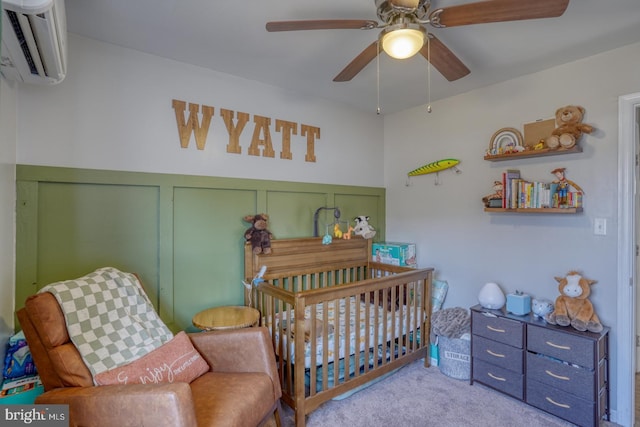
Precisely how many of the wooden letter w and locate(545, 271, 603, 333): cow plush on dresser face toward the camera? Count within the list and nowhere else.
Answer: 2

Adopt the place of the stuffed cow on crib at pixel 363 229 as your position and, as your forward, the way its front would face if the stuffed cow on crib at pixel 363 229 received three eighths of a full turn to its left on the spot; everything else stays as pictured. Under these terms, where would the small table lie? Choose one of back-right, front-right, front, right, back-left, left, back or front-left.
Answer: back-left

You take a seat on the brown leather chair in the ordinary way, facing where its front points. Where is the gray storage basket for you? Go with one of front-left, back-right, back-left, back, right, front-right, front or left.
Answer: front-left

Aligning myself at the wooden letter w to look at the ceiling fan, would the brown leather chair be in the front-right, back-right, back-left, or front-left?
front-right

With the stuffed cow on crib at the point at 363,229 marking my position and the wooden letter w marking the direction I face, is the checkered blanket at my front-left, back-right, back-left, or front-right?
front-left

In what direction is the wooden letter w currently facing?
toward the camera

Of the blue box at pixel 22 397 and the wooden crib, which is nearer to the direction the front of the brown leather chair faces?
the wooden crib

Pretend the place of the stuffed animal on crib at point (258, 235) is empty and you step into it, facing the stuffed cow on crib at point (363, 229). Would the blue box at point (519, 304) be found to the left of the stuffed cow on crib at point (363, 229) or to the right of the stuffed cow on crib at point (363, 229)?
right

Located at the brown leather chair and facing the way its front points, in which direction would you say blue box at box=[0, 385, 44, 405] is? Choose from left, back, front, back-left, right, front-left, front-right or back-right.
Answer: back

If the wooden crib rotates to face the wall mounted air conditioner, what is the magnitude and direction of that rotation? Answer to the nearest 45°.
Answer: approximately 90° to its right

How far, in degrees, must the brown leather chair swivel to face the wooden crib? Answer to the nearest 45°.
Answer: approximately 90° to its left

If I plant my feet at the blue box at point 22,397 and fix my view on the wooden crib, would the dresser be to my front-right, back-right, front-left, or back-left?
front-right

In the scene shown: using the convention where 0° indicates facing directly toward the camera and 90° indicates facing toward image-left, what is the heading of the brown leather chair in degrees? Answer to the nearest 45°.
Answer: approximately 315°

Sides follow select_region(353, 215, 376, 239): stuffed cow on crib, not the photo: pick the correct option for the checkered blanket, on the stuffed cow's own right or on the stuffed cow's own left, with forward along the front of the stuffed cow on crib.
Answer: on the stuffed cow's own right

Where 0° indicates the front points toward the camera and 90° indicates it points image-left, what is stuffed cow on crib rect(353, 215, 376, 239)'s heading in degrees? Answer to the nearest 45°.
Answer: approximately 315°

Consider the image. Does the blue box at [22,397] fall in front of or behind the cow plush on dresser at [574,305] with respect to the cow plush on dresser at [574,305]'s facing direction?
in front
